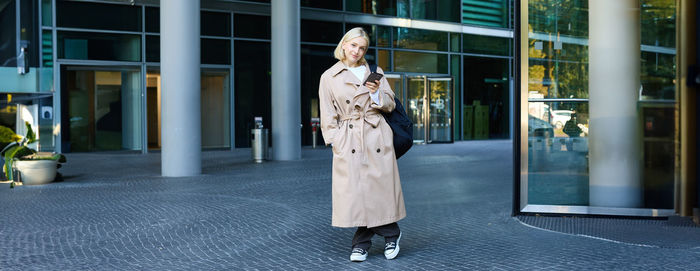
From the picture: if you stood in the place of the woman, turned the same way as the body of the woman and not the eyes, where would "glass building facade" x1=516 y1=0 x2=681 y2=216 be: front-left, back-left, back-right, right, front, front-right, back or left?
back-left

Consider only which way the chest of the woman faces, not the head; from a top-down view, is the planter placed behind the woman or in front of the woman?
behind

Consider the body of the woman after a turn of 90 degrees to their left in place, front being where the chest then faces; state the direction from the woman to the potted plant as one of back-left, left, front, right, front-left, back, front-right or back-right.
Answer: back-left

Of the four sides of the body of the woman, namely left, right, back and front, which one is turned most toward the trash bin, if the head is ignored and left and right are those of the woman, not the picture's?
back

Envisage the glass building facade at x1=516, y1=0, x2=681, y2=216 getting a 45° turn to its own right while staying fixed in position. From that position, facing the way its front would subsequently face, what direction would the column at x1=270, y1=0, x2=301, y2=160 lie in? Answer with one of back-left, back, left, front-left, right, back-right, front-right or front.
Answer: right

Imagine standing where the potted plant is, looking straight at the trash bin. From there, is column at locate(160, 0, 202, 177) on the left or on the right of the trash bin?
right

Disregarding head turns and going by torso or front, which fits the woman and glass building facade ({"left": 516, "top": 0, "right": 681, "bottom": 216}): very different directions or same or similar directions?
same or similar directions

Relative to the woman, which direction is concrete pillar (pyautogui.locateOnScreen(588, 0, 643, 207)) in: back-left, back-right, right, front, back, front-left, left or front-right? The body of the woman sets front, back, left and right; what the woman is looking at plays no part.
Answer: back-left

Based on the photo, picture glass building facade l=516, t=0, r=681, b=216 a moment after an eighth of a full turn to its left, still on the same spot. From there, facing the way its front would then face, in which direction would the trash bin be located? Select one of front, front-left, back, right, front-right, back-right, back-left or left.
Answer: back

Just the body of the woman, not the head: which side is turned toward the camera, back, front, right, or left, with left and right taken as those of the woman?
front

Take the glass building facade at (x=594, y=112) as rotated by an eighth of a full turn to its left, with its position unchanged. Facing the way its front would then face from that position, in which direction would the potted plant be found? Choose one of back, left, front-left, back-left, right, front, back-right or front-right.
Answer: back-right

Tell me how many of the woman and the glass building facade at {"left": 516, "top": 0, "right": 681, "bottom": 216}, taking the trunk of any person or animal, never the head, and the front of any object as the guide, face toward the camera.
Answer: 2

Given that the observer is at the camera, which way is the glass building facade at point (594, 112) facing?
facing the viewer
